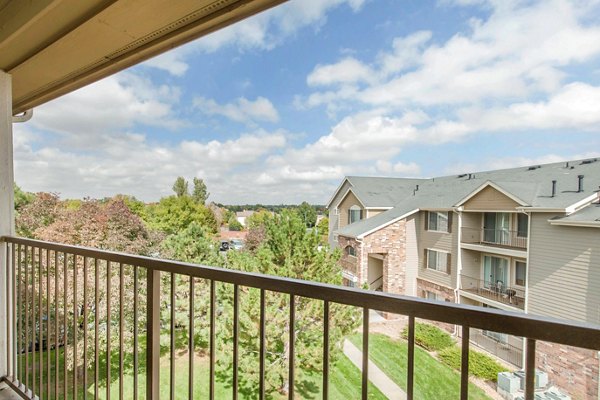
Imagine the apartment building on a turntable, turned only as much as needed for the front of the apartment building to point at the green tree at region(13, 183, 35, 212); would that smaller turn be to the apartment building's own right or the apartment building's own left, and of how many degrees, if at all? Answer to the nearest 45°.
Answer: approximately 45° to the apartment building's own right

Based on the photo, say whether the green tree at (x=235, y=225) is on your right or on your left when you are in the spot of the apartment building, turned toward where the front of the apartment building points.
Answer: on your right

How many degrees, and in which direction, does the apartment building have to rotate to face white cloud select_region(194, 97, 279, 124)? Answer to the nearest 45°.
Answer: approximately 90° to its right

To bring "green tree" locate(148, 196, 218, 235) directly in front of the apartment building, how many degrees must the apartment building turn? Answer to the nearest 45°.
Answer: approximately 45° to its right

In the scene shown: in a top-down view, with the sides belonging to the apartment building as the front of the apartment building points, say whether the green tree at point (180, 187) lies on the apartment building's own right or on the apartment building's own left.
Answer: on the apartment building's own right

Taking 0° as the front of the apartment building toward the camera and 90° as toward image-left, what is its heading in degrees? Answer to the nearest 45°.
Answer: approximately 45°

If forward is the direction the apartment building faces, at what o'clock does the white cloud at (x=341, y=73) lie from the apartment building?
The white cloud is roughly at 3 o'clock from the apartment building.

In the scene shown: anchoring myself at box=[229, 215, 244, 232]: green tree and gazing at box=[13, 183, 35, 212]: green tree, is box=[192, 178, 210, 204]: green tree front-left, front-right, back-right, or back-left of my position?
front-right

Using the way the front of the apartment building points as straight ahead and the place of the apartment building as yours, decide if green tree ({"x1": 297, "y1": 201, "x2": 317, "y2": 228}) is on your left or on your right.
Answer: on your right

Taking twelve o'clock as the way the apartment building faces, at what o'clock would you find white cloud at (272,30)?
The white cloud is roughly at 2 o'clock from the apartment building.

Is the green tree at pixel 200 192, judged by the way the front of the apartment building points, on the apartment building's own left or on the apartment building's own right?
on the apartment building's own right

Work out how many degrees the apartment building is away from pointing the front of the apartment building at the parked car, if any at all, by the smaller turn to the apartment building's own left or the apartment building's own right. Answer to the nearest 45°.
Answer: approximately 45° to the apartment building's own right
